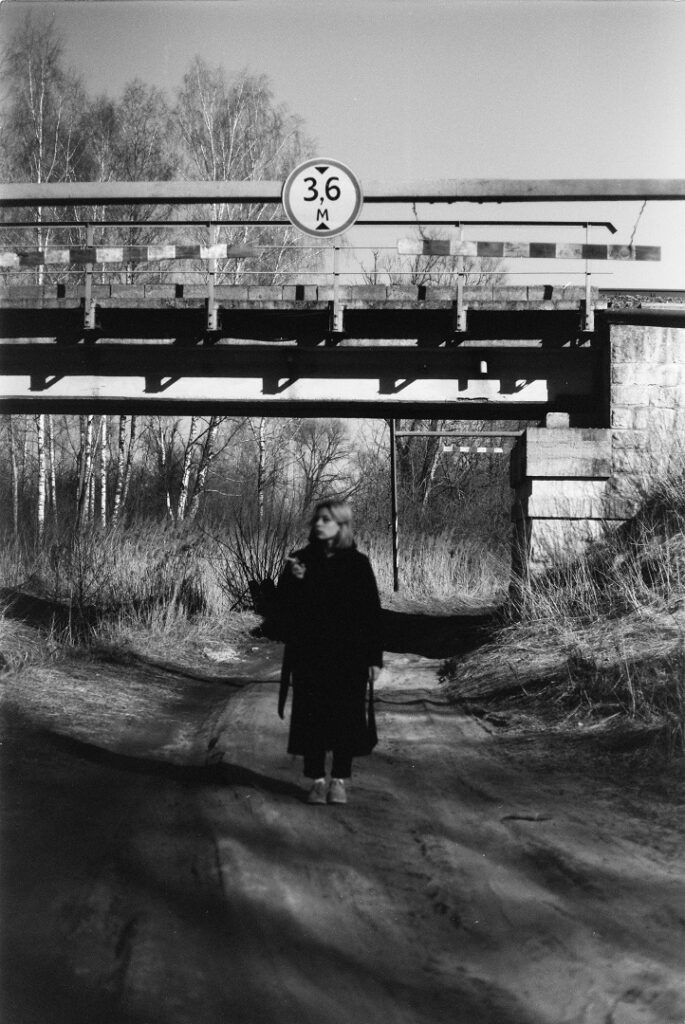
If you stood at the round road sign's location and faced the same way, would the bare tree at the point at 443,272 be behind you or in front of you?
behind

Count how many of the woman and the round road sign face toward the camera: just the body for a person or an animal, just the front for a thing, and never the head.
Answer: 2

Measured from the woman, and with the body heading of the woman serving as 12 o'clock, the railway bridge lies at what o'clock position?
The railway bridge is roughly at 6 o'clock from the woman.

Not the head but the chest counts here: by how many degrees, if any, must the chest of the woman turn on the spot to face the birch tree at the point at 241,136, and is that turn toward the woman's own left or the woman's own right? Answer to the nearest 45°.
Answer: approximately 180°

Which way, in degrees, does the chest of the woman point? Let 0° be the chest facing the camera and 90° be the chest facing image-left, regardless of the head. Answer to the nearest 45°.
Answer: approximately 0°

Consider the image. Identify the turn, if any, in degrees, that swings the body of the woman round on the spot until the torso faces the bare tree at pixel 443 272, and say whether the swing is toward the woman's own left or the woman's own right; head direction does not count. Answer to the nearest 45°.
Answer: approximately 180°

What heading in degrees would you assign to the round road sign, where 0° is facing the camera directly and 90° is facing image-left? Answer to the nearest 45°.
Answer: approximately 0°
